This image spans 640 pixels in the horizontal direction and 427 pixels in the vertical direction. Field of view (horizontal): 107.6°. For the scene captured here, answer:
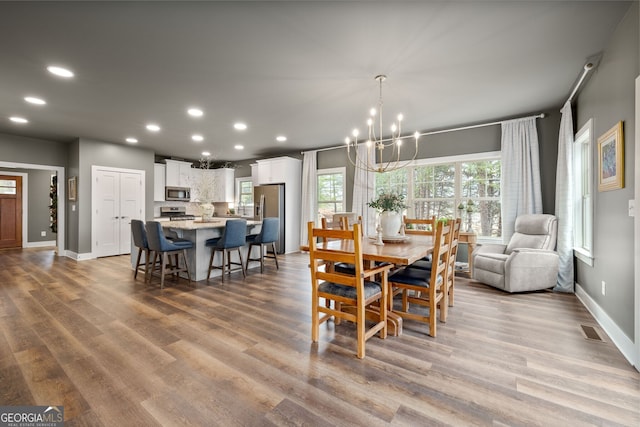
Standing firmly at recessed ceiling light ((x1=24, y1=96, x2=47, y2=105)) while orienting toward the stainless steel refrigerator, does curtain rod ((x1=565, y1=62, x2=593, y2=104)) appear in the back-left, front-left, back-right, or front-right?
front-right

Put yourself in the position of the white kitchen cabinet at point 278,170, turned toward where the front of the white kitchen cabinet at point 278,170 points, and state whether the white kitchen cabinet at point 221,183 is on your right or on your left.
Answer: on your right

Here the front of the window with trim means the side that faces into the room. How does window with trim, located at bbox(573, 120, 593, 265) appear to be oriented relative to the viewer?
to the viewer's left

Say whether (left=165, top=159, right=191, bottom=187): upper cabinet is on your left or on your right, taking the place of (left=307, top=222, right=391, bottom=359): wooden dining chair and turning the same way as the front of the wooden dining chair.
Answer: on your left

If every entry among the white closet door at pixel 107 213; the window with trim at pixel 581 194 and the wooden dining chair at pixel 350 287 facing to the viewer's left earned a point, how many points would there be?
1

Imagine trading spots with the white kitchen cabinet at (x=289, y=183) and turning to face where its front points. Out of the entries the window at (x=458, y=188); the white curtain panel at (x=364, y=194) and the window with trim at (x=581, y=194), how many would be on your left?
3

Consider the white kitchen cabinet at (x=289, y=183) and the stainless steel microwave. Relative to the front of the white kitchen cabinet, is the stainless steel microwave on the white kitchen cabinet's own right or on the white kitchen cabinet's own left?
on the white kitchen cabinet's own right

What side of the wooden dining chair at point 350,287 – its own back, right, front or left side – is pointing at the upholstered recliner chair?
front

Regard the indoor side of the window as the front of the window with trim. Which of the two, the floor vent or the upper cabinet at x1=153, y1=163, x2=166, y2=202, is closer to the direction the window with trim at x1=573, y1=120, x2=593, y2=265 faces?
the upper cabinet

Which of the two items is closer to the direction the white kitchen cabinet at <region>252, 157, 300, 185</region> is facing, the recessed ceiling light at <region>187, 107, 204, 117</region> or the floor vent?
the recessed ceiling light

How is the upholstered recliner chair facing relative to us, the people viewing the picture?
facing the viewer and to the left of the viewer

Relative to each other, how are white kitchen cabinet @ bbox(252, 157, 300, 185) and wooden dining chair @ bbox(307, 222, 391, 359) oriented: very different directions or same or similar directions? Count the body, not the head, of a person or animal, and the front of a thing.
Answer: very different directions

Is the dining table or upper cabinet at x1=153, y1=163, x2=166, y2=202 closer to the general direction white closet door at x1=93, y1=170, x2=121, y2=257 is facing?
the dining table

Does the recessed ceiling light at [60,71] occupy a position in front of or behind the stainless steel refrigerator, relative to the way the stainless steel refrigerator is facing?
in front

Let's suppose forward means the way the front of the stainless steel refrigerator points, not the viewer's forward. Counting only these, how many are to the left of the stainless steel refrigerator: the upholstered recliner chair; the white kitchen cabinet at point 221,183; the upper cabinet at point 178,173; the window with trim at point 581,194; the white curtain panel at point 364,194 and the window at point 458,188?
4
